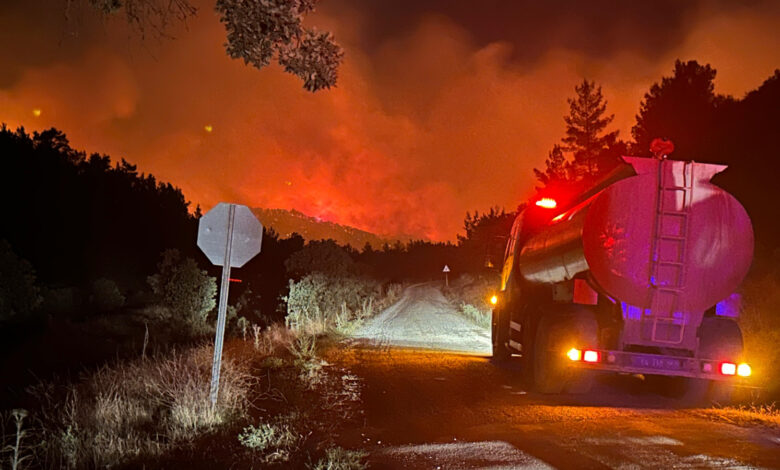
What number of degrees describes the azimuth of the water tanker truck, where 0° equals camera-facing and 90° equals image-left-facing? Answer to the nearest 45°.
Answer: approximately 135°

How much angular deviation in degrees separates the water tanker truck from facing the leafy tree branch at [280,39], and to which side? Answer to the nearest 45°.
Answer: approximately 90° to its left

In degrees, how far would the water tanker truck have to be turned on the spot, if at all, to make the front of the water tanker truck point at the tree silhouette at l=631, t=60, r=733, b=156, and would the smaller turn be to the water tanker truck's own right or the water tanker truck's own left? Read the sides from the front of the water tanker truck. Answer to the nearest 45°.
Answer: approximately 45° to the water tanker truck's own right

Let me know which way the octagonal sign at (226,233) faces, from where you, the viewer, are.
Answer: facing away from the viewer

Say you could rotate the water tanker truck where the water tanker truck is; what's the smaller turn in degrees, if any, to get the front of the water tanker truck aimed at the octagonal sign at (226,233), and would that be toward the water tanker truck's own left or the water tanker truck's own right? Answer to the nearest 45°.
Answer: approximately 90° to the water tanker truck's own left

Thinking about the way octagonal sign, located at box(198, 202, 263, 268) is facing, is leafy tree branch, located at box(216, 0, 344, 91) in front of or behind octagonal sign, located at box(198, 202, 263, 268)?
behind

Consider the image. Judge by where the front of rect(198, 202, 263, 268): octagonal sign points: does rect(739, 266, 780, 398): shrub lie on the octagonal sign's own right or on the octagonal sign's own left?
on the octagonal sign's own right
